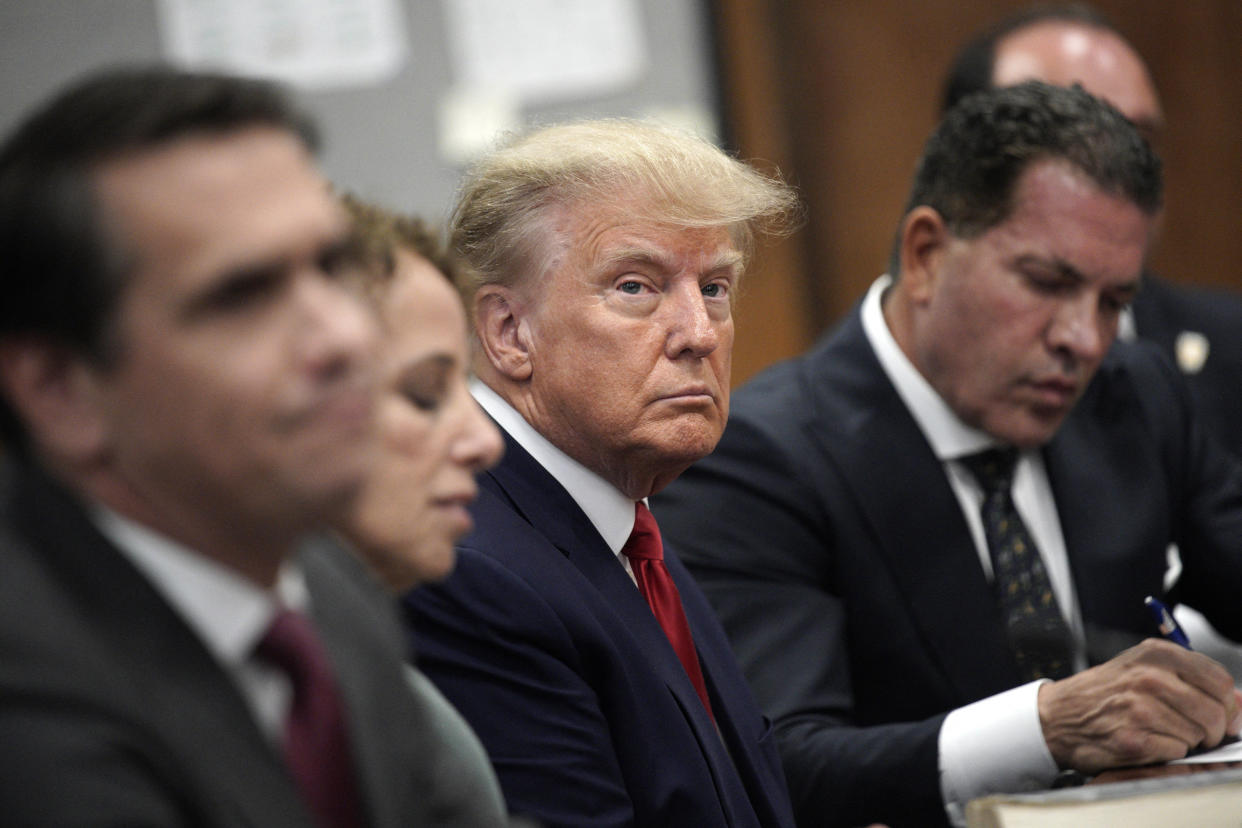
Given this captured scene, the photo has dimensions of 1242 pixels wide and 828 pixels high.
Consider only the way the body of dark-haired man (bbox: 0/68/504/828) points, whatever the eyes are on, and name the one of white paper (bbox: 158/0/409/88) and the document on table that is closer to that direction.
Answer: the document on table

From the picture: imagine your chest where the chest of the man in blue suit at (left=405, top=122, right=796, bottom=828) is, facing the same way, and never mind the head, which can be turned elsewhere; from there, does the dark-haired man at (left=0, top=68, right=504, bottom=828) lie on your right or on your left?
on your right

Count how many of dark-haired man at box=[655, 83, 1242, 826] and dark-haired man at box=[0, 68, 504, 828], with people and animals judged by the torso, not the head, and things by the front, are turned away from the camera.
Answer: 0

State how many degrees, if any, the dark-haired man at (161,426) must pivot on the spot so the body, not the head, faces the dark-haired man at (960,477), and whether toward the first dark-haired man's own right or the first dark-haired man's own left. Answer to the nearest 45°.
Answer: approximately 90° to the first dark-haired man's own left

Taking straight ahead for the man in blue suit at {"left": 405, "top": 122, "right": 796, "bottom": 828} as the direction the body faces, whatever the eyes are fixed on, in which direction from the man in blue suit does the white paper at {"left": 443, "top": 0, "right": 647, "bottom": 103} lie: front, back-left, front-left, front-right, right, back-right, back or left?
back-left

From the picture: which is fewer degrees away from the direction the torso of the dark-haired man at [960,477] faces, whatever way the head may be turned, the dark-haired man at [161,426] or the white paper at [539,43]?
the dark-haired man
